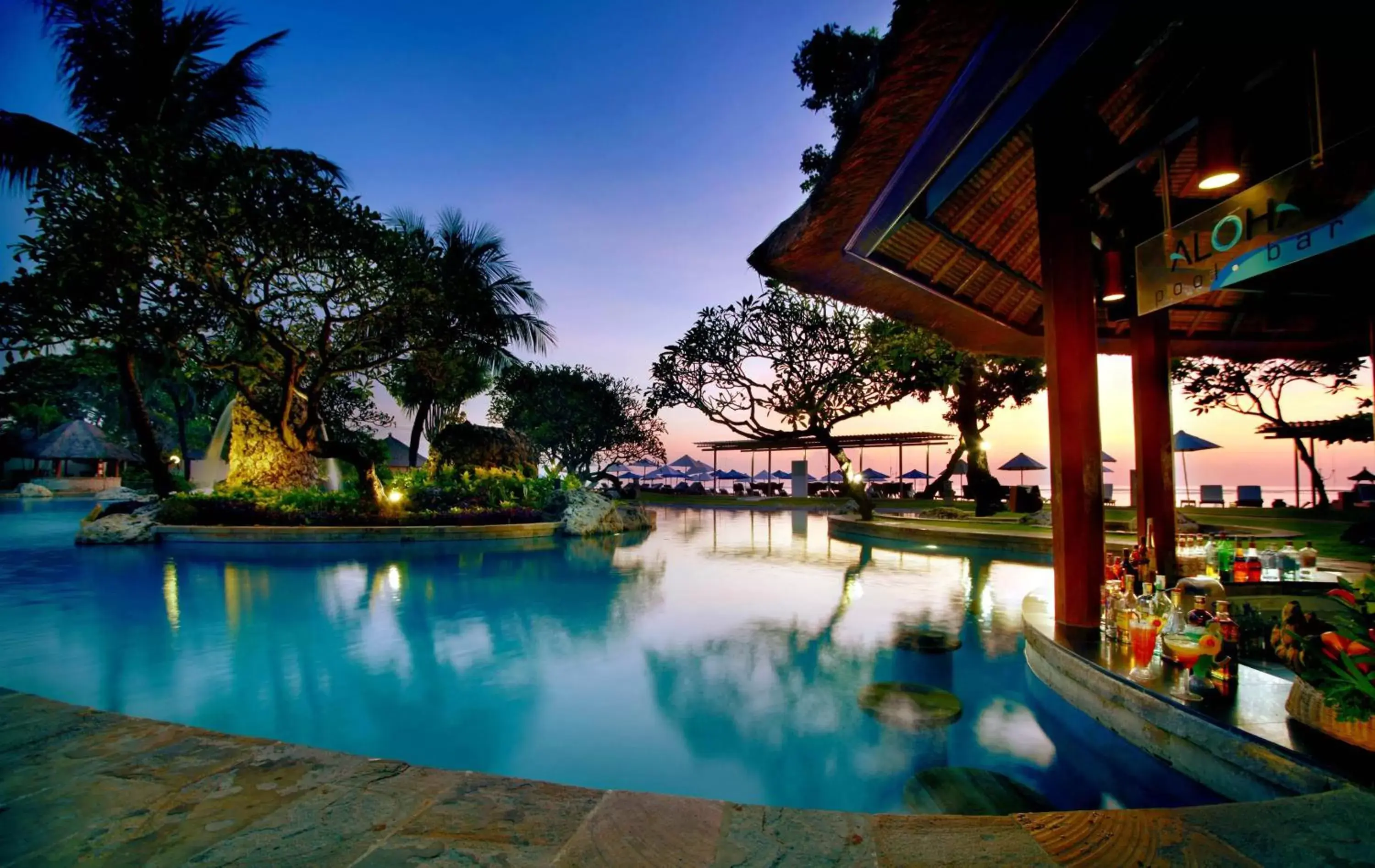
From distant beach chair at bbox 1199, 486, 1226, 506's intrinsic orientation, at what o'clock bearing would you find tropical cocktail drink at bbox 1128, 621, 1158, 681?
The tropical cocktail drink is roughly at 6 o'clock from the distant beach chair.

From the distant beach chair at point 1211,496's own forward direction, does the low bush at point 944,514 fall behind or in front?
behind

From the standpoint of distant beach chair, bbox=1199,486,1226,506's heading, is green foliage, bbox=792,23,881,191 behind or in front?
behind

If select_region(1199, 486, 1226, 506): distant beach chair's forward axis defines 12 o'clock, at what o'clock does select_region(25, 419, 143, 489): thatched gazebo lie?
The thatched gazebo is roughly at 8 o'clock from the distant beach chair.

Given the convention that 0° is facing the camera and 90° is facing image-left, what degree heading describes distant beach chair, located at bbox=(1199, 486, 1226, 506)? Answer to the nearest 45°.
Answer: approximately 180°

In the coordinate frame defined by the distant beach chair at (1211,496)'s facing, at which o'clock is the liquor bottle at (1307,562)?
The liquor bottle is roughly at 6 o'clock from the distant beach chair.

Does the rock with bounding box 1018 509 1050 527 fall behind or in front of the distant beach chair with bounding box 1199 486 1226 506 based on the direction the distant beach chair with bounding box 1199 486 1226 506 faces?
behind

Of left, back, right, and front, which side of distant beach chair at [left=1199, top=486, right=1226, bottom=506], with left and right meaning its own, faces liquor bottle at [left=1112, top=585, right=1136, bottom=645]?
back

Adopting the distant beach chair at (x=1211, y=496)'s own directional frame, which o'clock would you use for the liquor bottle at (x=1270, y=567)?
The liquor bottle is roughly at 6 o'clock from the distant beach chair.

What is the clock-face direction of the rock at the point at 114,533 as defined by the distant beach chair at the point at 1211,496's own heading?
The rock is roughly at 7 o'clock from the distant beach chair.

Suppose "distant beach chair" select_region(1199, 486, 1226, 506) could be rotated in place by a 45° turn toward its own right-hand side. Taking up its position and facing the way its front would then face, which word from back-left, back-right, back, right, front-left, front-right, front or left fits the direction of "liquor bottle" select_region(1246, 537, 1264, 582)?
back-right

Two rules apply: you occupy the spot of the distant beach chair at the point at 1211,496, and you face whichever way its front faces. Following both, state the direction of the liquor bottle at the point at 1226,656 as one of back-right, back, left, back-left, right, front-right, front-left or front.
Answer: back

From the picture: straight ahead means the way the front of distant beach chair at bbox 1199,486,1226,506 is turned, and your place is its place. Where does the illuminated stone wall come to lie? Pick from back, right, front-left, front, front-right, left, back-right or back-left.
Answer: back-left

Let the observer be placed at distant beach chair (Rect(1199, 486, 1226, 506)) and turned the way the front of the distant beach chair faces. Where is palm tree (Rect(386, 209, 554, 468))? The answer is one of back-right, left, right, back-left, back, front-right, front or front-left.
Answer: back-left

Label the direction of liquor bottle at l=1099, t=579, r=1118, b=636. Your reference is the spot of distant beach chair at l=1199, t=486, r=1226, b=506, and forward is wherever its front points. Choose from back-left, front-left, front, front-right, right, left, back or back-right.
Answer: back

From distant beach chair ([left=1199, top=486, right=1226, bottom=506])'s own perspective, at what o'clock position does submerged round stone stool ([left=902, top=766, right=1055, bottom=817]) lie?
The submerged round stone stool is roughly at 6 o'clock from the distant beach chair.
